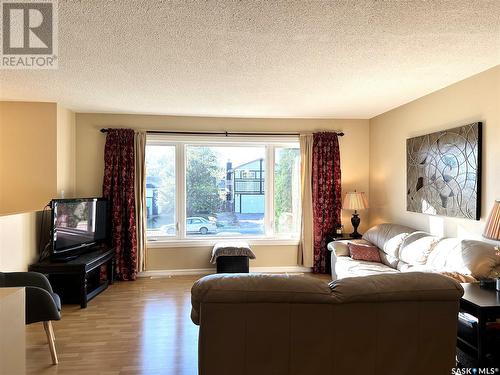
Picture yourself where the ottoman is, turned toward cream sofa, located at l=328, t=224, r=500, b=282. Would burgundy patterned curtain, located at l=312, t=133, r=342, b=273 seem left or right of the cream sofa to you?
left

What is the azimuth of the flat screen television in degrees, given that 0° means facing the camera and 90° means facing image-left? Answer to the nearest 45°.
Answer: approximately 315°

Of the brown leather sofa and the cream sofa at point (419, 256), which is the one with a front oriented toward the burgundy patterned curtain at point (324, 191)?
the brown leather sofa

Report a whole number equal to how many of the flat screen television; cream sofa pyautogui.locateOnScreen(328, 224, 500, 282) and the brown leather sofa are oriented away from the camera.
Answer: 1

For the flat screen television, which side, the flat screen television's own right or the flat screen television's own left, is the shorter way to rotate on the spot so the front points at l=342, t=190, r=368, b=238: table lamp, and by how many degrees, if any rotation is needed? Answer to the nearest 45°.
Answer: approximately 45° to the flat screen television's own left

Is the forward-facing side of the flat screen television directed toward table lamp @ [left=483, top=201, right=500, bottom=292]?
yes

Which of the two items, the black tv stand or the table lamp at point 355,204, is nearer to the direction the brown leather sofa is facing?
the table lamp

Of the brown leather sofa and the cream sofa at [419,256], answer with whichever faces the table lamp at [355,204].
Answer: the brown leather sofa

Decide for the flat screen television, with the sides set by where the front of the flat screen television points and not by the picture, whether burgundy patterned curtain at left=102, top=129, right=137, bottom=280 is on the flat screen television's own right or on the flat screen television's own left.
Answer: on the flat screen television's own left

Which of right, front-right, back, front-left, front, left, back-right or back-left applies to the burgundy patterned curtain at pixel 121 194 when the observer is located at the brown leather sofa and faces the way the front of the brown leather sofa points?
front-left

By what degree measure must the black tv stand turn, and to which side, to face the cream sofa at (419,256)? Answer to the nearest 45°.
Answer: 0° — it already faces it

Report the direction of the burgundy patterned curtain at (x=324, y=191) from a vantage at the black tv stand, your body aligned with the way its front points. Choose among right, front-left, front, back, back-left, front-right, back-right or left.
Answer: front-left

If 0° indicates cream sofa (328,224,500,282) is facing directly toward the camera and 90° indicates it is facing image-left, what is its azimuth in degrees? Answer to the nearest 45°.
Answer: approximately 45°

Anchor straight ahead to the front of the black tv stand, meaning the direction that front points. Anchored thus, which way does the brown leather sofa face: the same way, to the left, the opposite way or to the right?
to the left

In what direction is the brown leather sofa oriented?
away from the camera

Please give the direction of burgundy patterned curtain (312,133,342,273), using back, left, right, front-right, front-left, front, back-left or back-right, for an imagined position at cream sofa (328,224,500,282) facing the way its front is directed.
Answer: right

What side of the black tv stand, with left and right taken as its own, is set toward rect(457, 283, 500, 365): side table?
front
